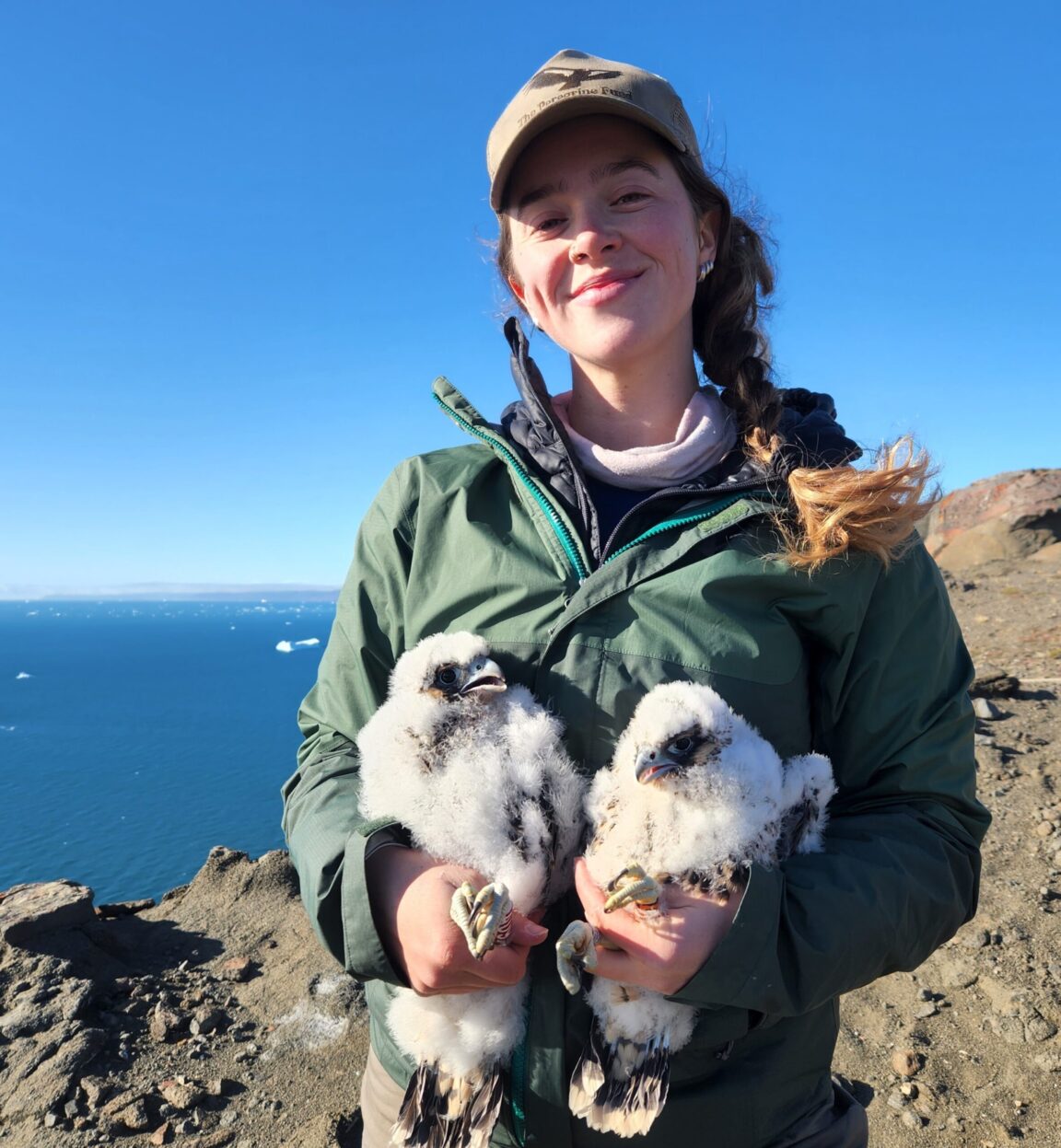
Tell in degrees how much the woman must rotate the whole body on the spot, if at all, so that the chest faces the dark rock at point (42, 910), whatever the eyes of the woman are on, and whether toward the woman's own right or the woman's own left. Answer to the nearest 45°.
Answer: approximately 135° to the woman's own right

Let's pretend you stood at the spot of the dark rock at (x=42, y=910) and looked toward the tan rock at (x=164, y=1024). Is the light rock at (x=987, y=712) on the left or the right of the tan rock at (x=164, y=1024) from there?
left

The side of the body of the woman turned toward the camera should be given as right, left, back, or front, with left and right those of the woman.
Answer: front

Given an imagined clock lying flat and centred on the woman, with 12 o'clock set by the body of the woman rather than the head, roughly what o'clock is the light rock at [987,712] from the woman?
The light rock is roughly at 7 o'clock from the woman.

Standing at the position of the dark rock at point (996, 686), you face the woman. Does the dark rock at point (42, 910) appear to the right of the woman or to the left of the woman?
right

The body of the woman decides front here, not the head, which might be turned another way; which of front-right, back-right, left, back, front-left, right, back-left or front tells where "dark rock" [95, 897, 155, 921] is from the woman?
back-right

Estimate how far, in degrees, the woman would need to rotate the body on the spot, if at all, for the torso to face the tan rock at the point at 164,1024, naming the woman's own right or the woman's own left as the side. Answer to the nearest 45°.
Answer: approximately 135° to the woman's own right

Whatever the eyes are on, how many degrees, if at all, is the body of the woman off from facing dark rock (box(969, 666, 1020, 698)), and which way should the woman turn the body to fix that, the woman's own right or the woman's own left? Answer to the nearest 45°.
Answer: approximately 135° to the woman's own left
